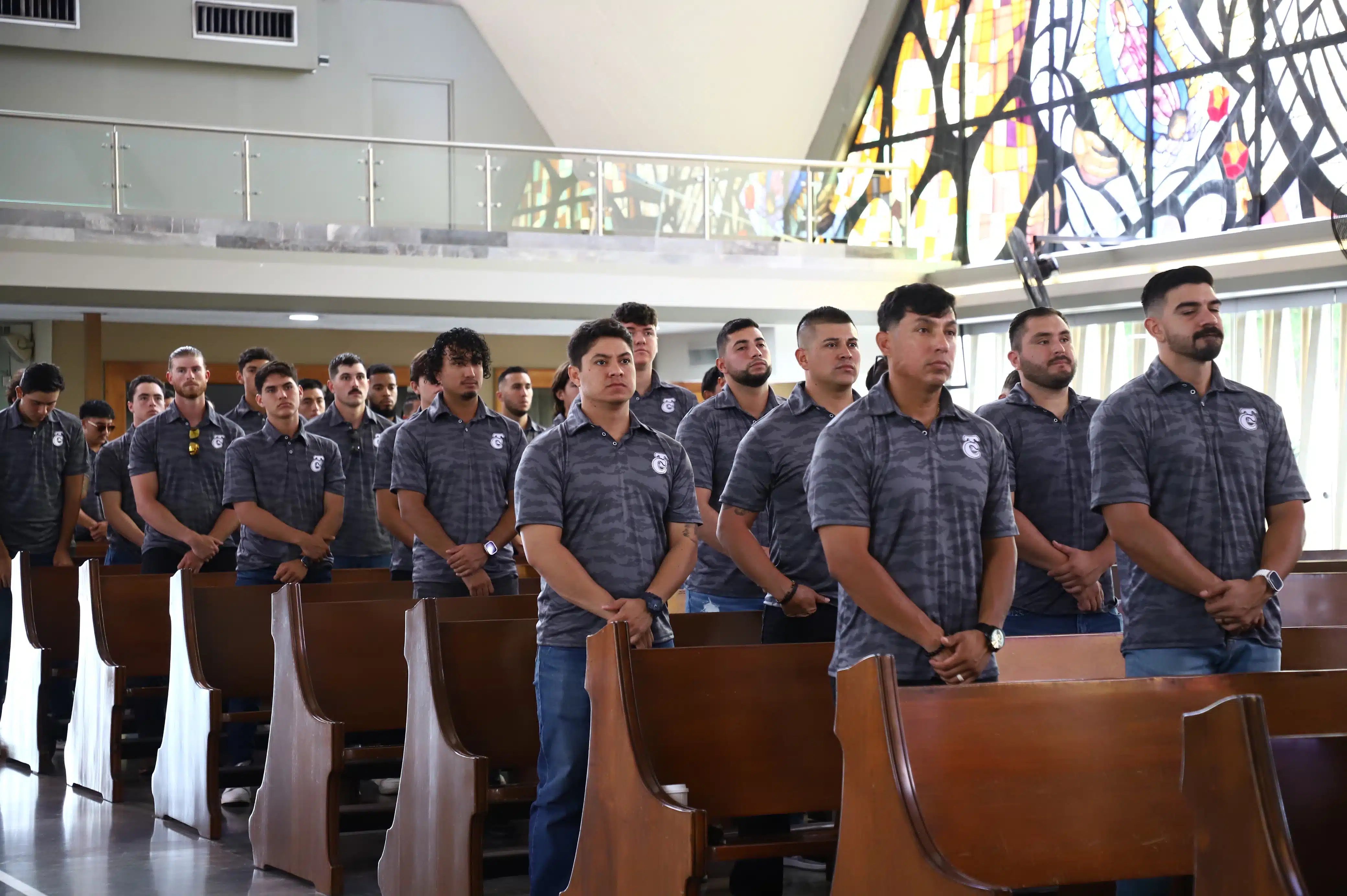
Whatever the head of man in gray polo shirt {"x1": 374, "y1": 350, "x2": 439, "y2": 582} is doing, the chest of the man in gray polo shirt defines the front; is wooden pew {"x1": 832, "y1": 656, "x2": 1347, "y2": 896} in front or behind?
in front

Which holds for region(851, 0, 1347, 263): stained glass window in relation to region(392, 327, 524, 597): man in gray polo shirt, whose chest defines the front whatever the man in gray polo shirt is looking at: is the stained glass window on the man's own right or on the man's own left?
on the man's own left

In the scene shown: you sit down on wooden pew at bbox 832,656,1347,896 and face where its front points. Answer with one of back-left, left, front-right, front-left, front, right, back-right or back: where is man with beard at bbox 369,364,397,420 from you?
back

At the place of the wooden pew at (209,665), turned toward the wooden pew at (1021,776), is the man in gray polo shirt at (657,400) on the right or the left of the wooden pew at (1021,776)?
left

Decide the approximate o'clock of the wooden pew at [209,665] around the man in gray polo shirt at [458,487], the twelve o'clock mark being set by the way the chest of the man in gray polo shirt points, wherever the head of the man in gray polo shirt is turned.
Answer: The wooden pew is roughly at 5 o'clock from the man in gray polo shirt.

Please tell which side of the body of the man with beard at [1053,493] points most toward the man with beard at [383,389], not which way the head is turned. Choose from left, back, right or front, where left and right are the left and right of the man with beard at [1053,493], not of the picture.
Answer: back

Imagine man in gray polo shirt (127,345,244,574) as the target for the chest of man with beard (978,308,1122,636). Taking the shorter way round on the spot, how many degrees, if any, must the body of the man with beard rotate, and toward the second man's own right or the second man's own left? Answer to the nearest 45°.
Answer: approximately 135° to the second man's own right

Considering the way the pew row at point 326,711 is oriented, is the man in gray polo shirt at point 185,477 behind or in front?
behind

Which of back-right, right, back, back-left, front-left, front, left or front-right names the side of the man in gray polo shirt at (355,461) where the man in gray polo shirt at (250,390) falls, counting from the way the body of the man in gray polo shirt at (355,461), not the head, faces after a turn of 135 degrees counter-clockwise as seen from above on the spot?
back-left

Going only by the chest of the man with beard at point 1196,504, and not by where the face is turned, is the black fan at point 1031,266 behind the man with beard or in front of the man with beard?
behind

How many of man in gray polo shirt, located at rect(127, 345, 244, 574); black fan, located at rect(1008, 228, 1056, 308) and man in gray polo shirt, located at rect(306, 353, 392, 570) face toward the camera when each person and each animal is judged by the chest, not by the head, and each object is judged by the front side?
2

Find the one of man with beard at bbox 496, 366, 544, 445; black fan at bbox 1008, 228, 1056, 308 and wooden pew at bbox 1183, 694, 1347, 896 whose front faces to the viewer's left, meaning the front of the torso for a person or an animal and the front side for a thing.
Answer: the black fan
